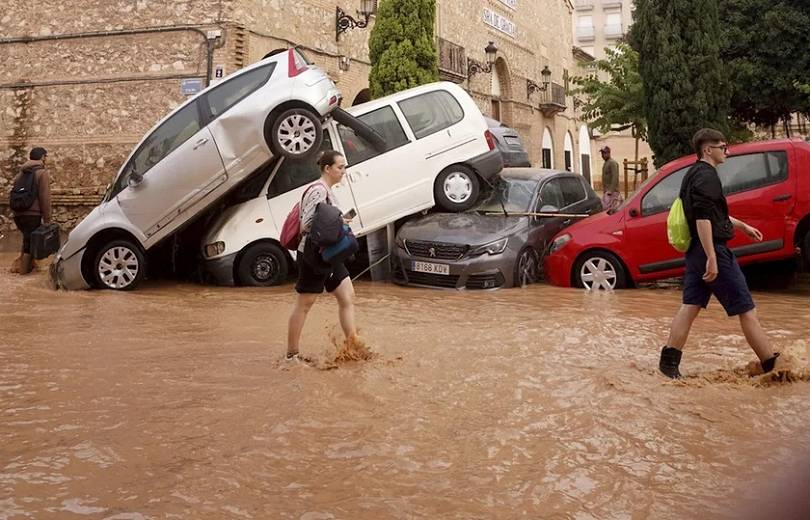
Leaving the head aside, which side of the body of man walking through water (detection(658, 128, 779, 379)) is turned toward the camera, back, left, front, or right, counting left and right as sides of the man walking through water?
right

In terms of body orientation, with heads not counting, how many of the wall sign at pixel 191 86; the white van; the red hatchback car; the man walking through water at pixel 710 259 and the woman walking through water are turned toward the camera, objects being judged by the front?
1

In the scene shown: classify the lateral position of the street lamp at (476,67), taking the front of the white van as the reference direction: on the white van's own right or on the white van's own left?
on the white van's own right

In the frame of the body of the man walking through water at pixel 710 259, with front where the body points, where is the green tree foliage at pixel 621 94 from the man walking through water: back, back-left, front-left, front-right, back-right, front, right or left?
left

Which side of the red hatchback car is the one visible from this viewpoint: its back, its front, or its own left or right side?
left

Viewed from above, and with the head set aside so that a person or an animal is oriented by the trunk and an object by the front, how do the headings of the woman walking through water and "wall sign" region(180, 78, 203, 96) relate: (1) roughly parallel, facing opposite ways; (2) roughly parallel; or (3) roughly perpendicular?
roughly perpendicular

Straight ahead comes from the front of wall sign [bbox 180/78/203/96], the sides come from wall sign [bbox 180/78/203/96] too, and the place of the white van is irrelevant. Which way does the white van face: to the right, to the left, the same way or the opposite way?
to the right

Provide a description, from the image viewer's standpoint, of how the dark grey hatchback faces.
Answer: facing the viewer and to the left of the viewer

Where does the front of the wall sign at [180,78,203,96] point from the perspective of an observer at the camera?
facing the viewer

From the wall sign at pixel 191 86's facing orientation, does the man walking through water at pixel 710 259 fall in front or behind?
in front

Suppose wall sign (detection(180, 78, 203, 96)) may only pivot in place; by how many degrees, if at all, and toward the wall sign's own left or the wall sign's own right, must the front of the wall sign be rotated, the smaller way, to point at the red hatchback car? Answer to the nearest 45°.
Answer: approximately 45° to the wall sign's own left

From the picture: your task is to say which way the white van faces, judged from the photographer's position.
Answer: facing to the left of the viewer

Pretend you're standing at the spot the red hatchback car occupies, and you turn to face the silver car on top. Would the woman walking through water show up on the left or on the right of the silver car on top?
left
